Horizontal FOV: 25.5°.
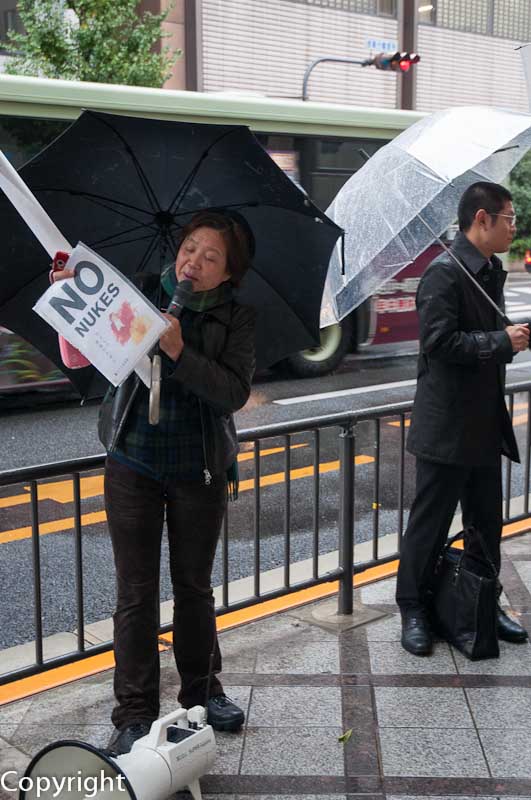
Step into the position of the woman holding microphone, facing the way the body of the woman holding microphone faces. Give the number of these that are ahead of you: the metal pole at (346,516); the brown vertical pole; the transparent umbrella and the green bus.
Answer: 0

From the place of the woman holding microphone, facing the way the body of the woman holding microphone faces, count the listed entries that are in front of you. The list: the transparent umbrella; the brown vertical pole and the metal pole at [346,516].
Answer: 0

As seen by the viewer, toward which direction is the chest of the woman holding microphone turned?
toward the camera

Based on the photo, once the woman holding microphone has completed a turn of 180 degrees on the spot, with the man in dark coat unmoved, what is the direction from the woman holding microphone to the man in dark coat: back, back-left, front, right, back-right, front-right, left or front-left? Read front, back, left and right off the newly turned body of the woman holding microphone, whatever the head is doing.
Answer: front-right

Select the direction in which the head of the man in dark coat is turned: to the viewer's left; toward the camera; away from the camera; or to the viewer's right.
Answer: to the viewer's right

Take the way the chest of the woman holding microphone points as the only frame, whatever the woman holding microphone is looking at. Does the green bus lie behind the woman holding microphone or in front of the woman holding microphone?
behind

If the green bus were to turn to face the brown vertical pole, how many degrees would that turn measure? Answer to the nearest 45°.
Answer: approximately 90° to its left

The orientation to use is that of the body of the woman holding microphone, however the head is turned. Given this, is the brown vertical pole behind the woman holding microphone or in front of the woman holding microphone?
behind

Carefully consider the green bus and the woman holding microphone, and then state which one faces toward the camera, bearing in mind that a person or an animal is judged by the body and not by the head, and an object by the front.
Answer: the woman holding microphone

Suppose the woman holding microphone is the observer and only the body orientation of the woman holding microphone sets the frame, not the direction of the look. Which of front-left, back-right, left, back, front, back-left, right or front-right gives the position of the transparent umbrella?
back-left

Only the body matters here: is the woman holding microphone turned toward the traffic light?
no

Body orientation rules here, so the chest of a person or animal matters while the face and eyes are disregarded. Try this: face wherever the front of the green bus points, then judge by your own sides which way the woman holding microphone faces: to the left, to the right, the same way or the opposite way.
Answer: to the right

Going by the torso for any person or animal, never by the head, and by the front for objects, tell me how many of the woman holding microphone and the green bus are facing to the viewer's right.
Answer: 1

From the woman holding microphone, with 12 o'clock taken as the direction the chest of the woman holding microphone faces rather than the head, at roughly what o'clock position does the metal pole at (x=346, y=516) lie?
The metal pole is roughly at 7 o'clock from the woman holding microphone.
